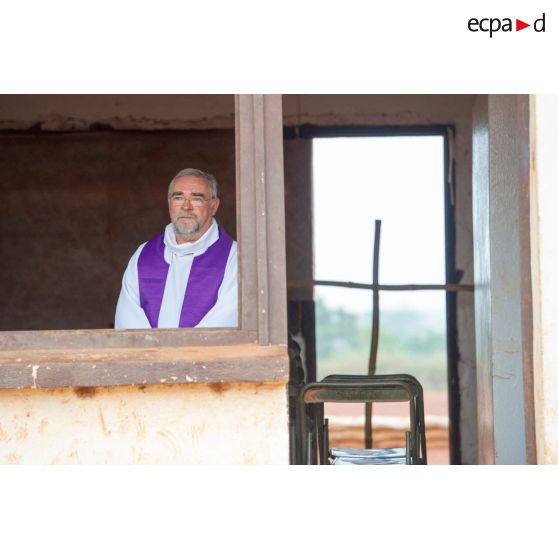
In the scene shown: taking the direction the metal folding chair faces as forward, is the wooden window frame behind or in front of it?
behind

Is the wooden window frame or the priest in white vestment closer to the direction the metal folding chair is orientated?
the priest in white vestment

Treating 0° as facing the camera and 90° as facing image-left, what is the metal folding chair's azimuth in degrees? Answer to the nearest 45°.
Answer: approximately 180°

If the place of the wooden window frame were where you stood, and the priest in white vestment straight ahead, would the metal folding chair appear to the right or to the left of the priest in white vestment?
right

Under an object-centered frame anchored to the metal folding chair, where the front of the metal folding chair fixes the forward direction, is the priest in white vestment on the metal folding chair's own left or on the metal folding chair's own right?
on the metal folding chair's own left
